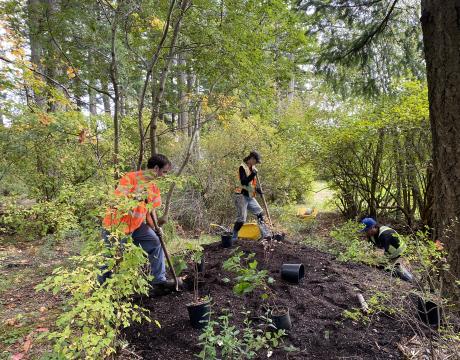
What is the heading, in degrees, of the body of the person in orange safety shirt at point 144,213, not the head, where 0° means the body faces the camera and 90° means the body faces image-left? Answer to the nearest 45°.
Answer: approximately 270°

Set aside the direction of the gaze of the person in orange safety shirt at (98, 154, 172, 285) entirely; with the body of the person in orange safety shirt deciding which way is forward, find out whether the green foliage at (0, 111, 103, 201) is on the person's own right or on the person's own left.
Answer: on the person's own left

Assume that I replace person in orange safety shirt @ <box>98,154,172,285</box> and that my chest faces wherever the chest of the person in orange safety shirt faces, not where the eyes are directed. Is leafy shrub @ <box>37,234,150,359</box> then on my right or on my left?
on my right

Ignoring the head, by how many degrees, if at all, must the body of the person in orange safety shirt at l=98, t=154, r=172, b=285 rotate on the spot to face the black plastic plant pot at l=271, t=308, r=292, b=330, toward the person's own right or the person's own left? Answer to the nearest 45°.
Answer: approximately 45° to the person's own right

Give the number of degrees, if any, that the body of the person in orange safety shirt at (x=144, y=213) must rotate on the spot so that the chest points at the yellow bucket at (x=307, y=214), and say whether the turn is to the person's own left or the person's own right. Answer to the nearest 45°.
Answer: approximately 45° to the person's own left

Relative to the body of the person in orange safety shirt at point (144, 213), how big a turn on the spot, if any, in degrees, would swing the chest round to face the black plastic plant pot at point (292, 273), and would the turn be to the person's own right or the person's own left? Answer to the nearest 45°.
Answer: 0° — they already face it

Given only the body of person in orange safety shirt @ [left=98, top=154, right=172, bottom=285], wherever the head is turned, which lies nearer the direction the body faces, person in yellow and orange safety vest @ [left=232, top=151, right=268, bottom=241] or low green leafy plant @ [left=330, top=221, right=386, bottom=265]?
the low green leafy plant

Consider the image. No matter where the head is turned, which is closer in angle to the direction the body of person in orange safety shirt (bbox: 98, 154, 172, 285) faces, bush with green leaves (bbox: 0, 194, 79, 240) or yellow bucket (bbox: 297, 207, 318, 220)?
the yellow bucket
